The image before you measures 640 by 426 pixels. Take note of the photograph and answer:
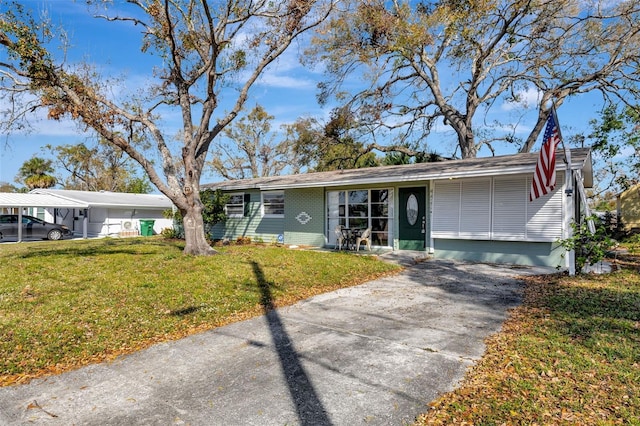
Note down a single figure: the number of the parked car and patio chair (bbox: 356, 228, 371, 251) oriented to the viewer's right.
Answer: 1

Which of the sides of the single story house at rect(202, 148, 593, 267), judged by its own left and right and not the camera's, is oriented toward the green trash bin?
right

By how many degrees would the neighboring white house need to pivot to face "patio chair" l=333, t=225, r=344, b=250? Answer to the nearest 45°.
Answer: approximately 45° to its left

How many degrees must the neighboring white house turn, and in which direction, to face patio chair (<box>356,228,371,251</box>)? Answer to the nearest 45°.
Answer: approximately 45° to its left

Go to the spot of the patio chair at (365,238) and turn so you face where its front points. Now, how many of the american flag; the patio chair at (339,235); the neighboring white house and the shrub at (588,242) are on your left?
2

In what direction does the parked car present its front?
to the viewer's right

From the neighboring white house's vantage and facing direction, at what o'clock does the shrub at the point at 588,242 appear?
The shrub is roughly at 10 o'clock from the neighboring white house.

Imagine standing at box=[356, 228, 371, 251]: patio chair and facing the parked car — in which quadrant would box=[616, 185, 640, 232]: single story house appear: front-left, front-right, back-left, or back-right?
back-right

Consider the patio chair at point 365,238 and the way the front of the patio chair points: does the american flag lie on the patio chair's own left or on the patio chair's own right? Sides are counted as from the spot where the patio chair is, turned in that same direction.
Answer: on the patio chair's own left

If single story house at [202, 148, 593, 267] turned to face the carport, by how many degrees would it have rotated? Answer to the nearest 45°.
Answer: approximately 45° to its right

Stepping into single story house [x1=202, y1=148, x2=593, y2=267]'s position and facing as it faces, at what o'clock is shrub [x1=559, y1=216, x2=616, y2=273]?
The shrub is roughly at 9 o'clock from the single story house.
